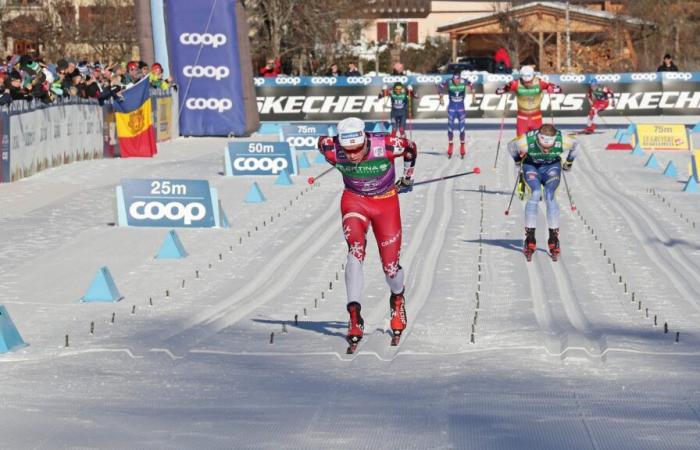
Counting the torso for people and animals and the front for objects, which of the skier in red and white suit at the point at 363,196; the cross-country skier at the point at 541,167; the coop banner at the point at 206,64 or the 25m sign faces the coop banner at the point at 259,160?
the coop banner at the point at 206,64

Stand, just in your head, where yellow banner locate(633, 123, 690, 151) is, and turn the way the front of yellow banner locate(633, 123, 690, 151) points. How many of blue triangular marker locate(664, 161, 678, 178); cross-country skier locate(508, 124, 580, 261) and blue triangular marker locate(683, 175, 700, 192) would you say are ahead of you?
3

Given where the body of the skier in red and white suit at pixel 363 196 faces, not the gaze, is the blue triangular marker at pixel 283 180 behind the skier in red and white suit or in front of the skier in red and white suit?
behind

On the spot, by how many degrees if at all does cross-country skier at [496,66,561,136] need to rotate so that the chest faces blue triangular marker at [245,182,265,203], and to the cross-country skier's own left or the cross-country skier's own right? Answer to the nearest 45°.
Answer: approximately 45° to the cross-country skier's own right

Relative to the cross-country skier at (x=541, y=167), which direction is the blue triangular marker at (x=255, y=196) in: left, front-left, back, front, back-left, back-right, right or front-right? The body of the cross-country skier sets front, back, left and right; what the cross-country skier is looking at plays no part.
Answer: back-right

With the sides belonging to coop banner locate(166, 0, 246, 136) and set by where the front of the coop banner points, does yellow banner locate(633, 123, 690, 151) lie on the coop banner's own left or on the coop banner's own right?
on the coop banner's own left

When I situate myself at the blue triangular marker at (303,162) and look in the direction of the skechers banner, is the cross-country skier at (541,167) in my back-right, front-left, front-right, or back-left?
back-right

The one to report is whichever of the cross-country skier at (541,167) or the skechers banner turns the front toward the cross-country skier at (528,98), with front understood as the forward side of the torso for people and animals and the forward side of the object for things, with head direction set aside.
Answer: the skechers banner

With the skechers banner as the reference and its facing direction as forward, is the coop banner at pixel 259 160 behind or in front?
in front

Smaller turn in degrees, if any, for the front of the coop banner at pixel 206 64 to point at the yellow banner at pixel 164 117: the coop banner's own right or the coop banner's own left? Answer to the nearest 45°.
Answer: approximately 45° to the coop banner's own right
